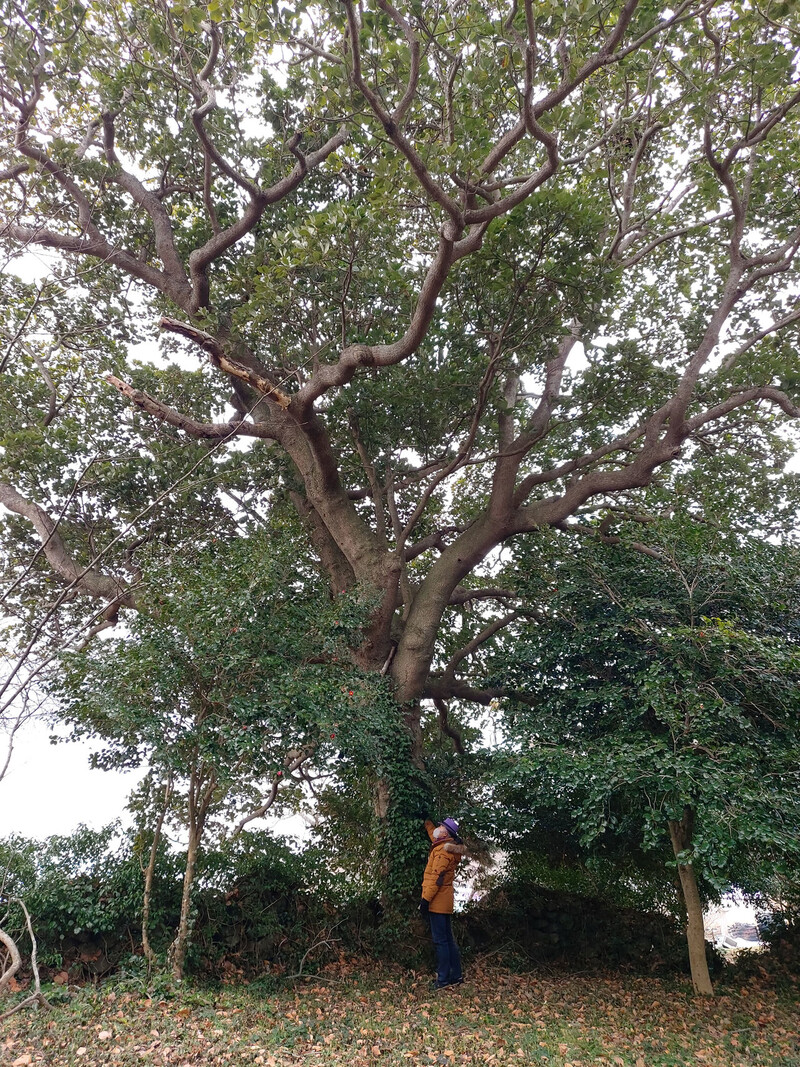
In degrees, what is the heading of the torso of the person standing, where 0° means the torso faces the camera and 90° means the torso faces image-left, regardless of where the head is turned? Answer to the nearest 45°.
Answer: approximately 90°

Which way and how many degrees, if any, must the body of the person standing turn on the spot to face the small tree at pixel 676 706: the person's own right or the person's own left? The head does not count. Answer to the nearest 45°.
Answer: approximately 180°

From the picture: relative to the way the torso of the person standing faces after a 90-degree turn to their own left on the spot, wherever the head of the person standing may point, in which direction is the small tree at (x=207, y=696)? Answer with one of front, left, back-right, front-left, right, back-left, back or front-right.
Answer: front-right
